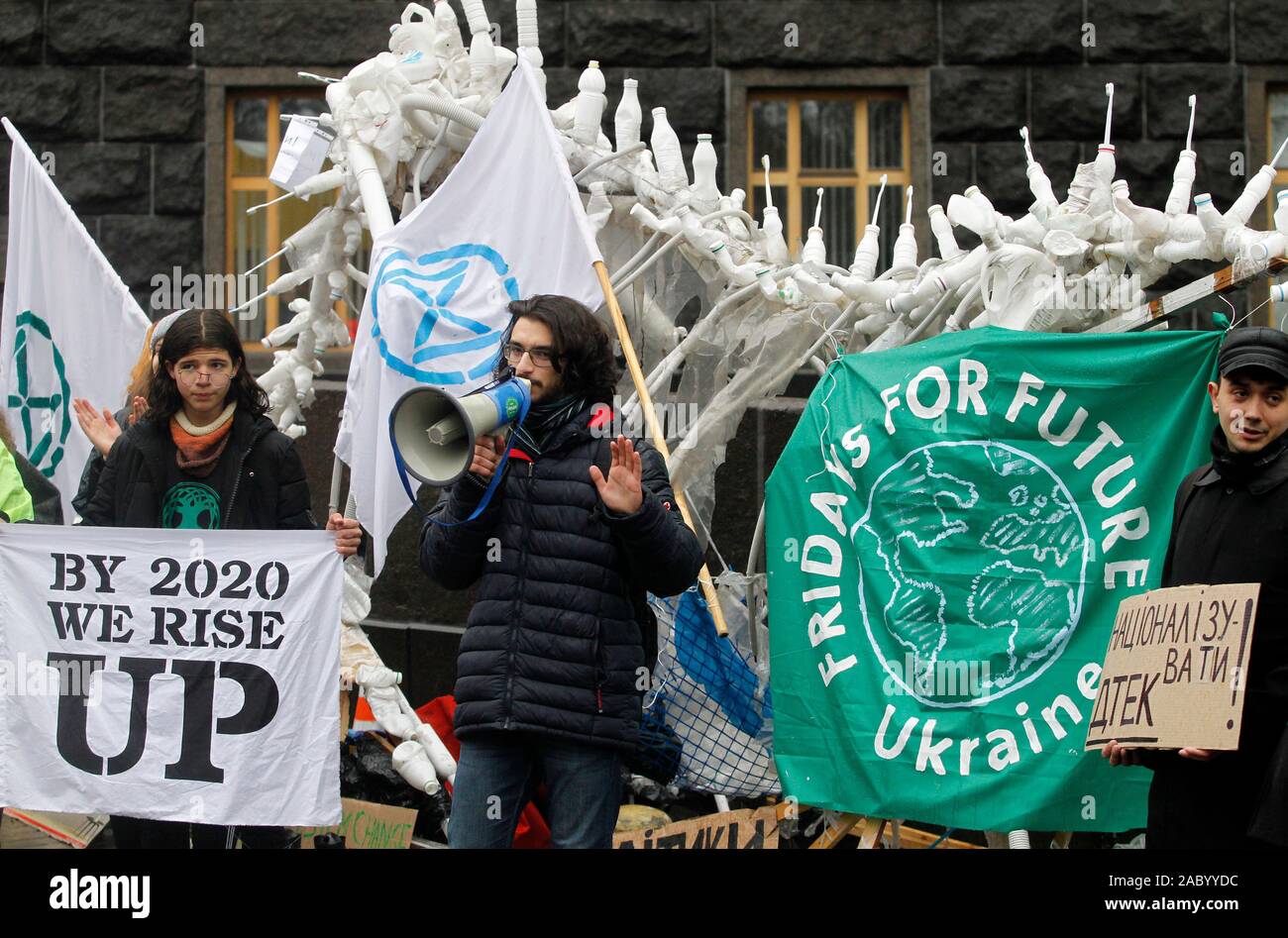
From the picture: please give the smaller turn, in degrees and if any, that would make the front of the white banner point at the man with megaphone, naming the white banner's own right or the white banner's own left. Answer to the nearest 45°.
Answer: approximately 45° to the white banner's own left

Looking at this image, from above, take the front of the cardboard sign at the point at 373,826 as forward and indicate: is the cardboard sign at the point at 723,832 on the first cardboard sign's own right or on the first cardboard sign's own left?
on the first cardboard sign's own left

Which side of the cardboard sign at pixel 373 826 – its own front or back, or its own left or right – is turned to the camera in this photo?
front

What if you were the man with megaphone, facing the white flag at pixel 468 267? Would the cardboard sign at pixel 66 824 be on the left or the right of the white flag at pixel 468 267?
left

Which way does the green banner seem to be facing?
toward the camera

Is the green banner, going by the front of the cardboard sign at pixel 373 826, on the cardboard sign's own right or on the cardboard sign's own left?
on the cardboard sign's own left

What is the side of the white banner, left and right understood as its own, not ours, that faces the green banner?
left

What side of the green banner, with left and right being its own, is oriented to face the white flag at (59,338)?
right

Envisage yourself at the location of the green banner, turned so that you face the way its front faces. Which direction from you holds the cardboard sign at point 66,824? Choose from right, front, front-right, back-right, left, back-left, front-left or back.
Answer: right

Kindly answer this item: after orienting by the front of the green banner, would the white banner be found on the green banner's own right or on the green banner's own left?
on the green banner's own right
